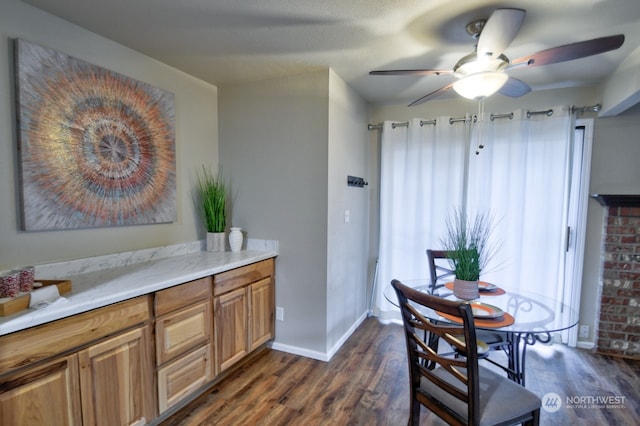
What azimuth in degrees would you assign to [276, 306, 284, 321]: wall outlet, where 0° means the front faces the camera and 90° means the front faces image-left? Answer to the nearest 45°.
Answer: approximately 45°

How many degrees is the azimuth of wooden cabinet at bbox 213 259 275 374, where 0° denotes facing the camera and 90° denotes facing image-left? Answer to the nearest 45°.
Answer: approximately 315°

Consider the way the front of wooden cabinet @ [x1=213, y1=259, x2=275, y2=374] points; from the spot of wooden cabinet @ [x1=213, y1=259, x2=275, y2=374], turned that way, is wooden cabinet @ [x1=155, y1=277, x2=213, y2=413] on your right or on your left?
on your right

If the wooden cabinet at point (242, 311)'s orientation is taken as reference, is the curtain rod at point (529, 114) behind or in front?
in front

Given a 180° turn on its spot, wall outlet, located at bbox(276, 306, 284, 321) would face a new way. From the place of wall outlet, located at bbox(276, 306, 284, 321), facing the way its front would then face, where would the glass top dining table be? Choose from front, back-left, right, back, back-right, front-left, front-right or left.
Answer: right

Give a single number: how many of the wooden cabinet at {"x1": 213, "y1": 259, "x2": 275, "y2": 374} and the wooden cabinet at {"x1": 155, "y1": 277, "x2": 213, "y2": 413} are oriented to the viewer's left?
0

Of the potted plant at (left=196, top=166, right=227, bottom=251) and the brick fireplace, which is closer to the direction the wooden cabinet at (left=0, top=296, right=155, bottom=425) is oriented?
the brick fireplace

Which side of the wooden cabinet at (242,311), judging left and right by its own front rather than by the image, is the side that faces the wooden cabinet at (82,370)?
right

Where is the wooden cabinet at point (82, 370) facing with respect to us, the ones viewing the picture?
facing the viewer and to the right of the viewer

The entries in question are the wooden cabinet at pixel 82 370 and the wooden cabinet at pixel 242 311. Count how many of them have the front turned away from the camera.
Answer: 0
